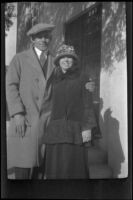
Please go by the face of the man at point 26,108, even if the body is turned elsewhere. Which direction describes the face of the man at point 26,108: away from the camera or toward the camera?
toward the camera

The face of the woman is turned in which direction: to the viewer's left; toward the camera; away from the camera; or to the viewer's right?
toward the camera

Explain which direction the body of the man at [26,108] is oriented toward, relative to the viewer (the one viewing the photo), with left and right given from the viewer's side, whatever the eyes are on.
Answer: facing the viewer and to the right of the viewer
